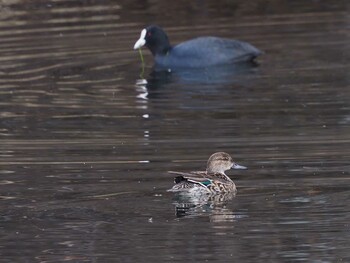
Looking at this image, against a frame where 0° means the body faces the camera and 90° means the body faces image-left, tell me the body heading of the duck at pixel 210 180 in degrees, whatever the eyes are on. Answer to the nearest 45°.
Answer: approximately 270°
